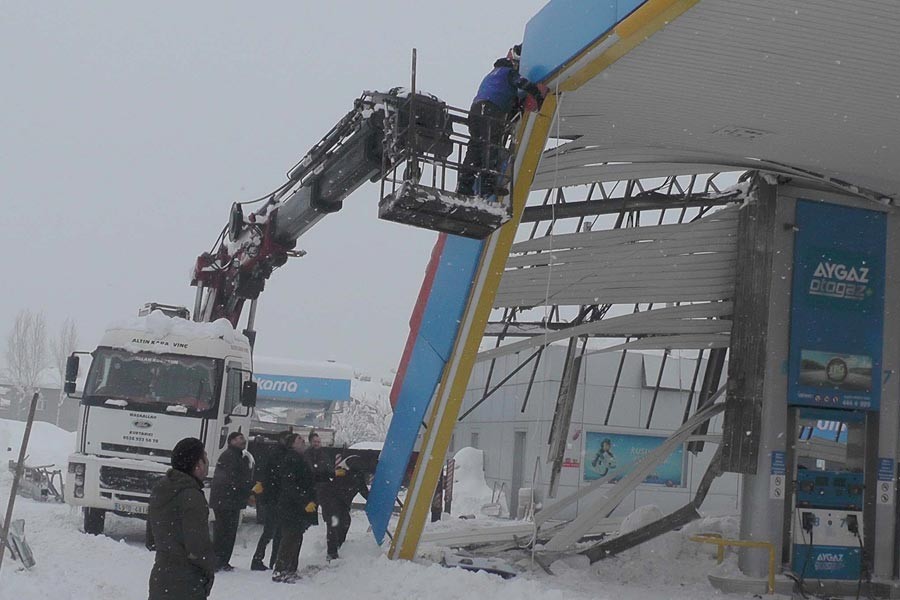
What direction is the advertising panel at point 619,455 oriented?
toward the camera

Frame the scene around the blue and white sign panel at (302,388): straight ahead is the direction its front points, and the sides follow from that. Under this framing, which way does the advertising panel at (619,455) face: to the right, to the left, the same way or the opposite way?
the same way

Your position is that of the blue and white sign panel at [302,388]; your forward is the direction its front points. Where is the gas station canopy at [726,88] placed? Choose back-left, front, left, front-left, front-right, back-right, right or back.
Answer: front

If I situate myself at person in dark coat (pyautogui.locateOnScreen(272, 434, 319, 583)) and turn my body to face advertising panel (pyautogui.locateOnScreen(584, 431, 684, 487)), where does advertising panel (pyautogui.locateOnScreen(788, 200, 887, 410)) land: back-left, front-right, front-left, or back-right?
front-right

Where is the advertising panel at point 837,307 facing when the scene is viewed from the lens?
facing the viewer

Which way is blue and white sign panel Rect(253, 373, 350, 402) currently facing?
toward the camera

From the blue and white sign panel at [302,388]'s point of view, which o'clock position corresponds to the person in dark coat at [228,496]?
The person in dark coat is roughly at 12 o'clock from the blue and white sign panel.

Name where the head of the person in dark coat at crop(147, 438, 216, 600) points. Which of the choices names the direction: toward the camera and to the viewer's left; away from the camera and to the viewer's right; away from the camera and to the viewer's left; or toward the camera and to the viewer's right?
away from the camera and to the viewer's right
